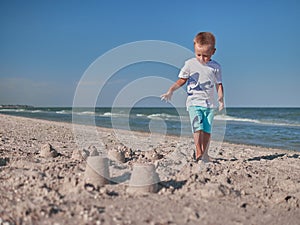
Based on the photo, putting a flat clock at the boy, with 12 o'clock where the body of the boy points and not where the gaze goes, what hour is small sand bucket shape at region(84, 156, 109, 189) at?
The small sand bucket shape is roughly at 1 o'clock from the boy.

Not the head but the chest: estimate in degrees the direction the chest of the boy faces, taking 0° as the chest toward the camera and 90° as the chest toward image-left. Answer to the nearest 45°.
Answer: approximately 0°

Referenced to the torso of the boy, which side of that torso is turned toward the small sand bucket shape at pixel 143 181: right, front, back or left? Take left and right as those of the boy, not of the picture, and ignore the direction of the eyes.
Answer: front
